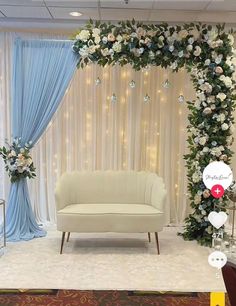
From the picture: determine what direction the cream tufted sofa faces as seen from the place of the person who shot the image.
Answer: facing the viewer

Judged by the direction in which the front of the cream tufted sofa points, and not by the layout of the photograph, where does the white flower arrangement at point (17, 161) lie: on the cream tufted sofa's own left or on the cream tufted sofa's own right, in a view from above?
on the cream tufted sofa's own right

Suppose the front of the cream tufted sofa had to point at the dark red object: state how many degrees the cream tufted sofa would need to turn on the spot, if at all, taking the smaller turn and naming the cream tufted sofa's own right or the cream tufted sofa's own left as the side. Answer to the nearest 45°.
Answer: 0° — it already faces it
